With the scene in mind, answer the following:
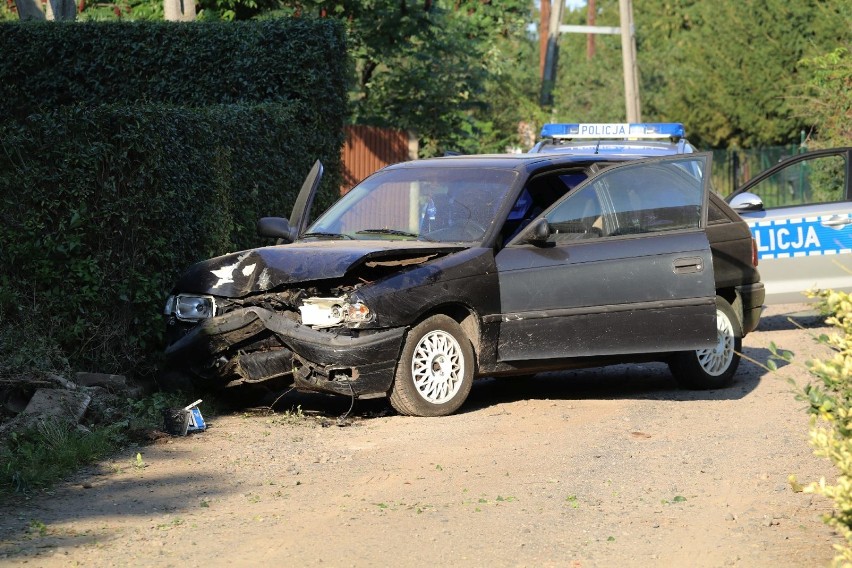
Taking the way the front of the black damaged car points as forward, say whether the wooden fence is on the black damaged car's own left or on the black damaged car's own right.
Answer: on the black damaged car's own right

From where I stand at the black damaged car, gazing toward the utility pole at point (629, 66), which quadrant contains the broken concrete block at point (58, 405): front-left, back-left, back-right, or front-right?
back-left

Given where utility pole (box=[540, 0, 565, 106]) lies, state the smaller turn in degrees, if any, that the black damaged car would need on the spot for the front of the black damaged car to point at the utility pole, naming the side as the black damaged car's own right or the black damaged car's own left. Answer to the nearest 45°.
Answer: approximately 135° to the black damaged car's own right

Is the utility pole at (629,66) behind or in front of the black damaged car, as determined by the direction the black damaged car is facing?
behind

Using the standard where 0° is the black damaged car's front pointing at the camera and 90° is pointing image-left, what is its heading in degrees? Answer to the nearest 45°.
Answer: approximately 45°

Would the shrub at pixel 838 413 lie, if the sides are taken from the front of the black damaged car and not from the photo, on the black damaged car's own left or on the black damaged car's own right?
on the black damaged car's own left

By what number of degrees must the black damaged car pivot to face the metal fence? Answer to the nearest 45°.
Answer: approximately 135° to its right

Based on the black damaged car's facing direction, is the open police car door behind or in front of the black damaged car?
behind
